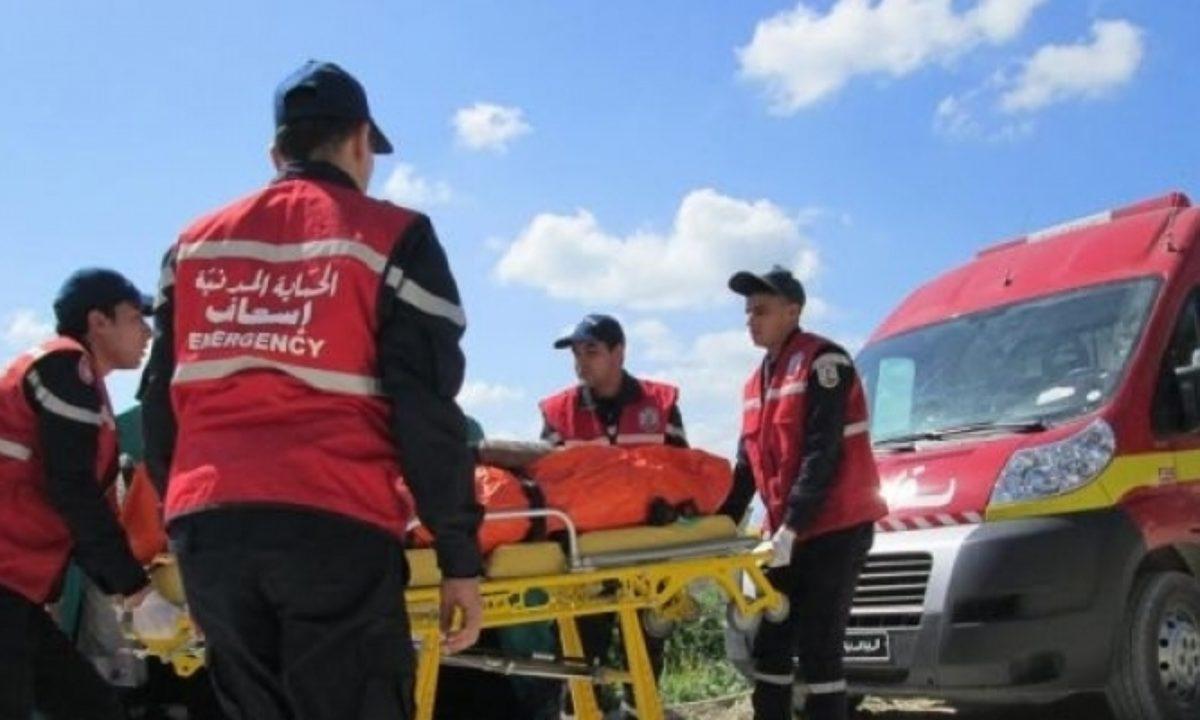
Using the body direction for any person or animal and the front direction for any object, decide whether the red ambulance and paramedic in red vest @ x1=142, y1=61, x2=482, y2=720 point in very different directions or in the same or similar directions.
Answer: very different directions

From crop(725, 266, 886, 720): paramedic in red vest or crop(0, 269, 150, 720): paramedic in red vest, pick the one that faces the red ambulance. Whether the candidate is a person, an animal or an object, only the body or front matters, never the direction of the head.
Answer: crop(0, 269, 150, 720): paramedic in red vest

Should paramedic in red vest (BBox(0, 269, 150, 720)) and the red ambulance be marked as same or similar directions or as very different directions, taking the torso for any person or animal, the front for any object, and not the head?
very different directions

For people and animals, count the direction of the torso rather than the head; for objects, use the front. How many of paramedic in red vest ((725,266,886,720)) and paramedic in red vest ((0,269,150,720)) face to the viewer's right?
1

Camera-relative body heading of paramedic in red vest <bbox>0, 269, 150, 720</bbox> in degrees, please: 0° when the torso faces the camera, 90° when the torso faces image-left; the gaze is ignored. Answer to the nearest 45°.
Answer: approximately 270°

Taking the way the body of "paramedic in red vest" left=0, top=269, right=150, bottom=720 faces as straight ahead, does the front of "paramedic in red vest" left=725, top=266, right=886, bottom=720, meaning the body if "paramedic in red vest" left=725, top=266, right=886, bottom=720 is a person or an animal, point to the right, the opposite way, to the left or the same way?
the opposite way

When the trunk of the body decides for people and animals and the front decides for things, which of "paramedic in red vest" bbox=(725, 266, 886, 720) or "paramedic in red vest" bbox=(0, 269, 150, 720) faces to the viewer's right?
"paramedic in red vest" bbox=(0, 269, 150, 720)
